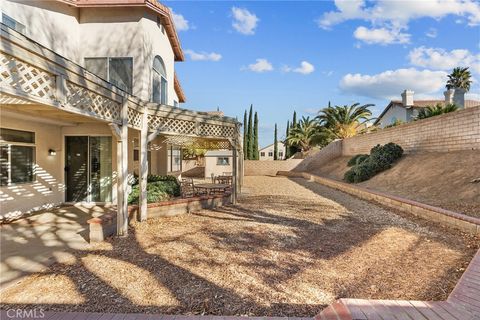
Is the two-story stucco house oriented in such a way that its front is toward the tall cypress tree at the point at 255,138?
no

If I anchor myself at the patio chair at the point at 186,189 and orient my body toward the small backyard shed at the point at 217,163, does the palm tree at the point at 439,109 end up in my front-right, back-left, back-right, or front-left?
front-right
